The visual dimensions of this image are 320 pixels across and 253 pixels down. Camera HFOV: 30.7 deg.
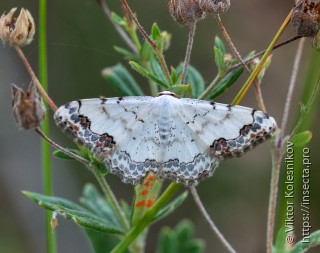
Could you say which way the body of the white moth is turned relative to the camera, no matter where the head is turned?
away from the camera

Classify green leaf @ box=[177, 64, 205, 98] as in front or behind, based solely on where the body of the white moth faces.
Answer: in front
